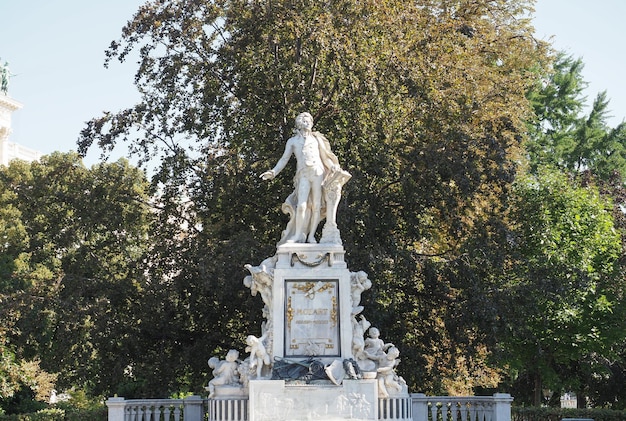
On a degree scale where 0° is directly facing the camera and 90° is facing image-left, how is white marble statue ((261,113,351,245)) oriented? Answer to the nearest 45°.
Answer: approximately 0°

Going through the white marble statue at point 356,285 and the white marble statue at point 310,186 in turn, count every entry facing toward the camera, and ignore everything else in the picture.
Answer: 1

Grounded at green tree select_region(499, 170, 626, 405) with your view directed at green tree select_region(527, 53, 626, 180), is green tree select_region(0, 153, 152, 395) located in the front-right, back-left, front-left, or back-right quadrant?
back-left

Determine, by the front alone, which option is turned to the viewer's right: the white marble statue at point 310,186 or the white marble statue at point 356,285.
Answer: the white marble statue at point 356,285

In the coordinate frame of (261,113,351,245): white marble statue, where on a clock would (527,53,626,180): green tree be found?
The green tree is roughly at 7 o'clock from the white marble statue.

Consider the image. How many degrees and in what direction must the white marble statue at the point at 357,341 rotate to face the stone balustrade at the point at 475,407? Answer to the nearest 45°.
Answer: approximately 90° to its left

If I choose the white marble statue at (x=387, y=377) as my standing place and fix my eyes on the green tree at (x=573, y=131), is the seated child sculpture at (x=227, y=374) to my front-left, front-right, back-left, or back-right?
back-left

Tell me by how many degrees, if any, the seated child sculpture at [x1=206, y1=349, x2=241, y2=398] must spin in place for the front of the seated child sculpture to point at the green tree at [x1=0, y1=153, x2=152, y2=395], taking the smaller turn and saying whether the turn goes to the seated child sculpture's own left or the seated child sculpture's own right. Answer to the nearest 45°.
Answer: approximately 135° to the seated child sculpture's own right

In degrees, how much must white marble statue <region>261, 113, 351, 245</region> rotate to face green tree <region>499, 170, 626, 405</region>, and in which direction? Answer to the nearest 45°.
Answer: approximately 135° to its left

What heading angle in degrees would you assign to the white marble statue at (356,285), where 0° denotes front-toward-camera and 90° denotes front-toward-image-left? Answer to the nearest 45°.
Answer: approximately 270°
